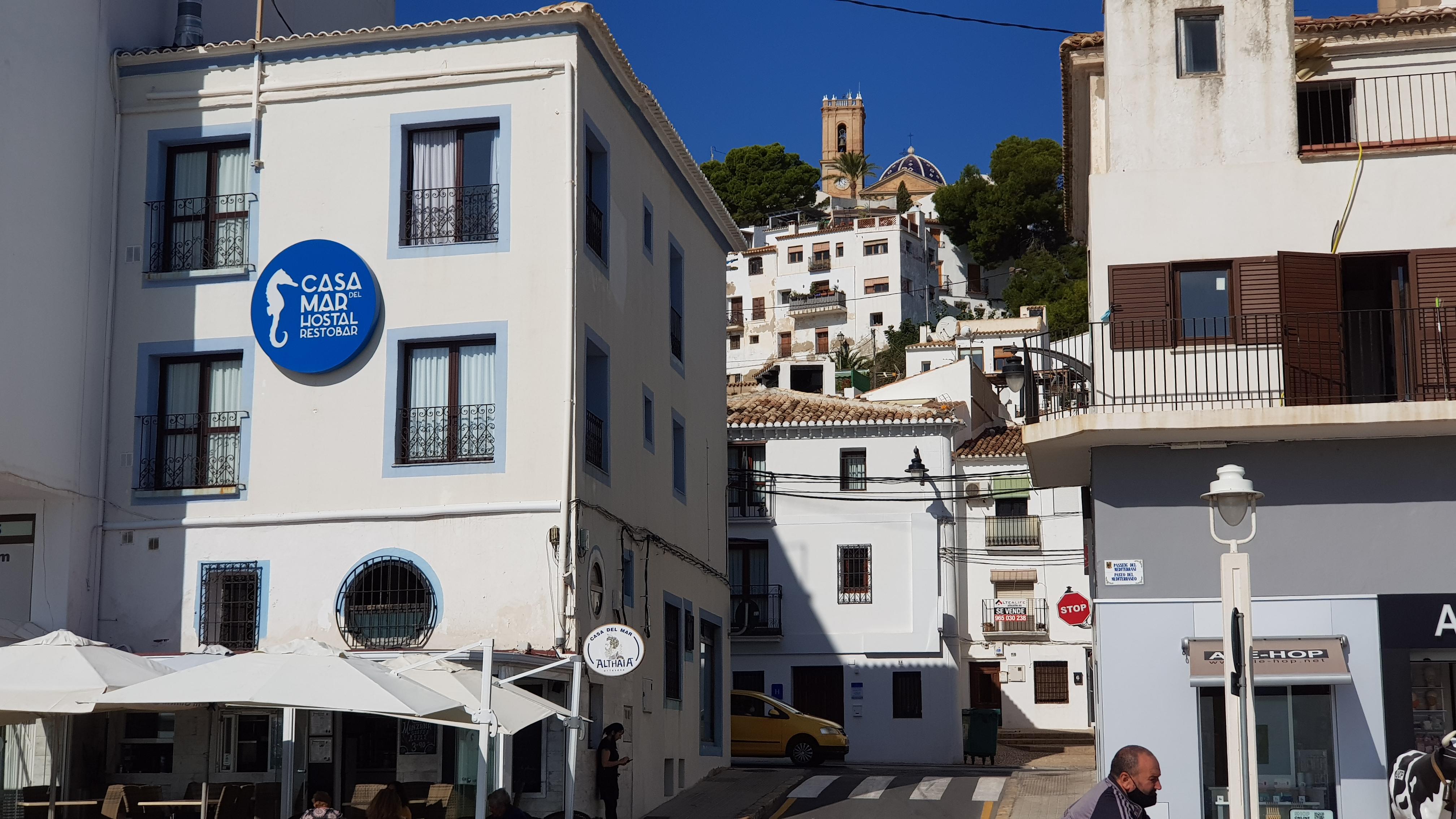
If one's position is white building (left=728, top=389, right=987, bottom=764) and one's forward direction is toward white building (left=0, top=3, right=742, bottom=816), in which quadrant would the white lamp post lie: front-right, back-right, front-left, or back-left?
front-left

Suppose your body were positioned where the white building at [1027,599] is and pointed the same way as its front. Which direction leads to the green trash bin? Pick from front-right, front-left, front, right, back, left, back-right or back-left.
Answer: front

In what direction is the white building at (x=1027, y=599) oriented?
toward the camera

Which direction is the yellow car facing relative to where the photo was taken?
to the viewer's right

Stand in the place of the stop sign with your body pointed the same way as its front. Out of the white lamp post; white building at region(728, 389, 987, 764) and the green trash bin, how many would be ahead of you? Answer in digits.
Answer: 1

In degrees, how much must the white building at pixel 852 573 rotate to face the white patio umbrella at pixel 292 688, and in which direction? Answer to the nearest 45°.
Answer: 0° — it already faces it

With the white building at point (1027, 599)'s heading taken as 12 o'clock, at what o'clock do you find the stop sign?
The stop sign is roughly at 12 o'clock from the white building.

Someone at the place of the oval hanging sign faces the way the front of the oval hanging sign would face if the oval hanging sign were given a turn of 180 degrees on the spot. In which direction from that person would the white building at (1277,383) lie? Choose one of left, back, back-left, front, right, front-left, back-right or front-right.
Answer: right

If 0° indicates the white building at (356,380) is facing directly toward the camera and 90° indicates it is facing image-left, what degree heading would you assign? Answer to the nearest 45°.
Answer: approximately 0°

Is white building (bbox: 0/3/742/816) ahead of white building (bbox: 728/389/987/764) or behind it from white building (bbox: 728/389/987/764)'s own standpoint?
ahead

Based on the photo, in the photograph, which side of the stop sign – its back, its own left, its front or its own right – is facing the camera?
front

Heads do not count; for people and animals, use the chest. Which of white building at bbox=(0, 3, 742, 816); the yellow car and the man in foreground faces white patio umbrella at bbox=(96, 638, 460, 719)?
the white building

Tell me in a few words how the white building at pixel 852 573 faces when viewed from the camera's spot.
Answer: facing the viewer

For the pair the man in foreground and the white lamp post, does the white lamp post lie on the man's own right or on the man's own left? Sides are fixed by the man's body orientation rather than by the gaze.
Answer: on the man's own left

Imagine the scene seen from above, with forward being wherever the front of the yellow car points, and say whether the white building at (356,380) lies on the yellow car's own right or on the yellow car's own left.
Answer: on the yellow car's own right
